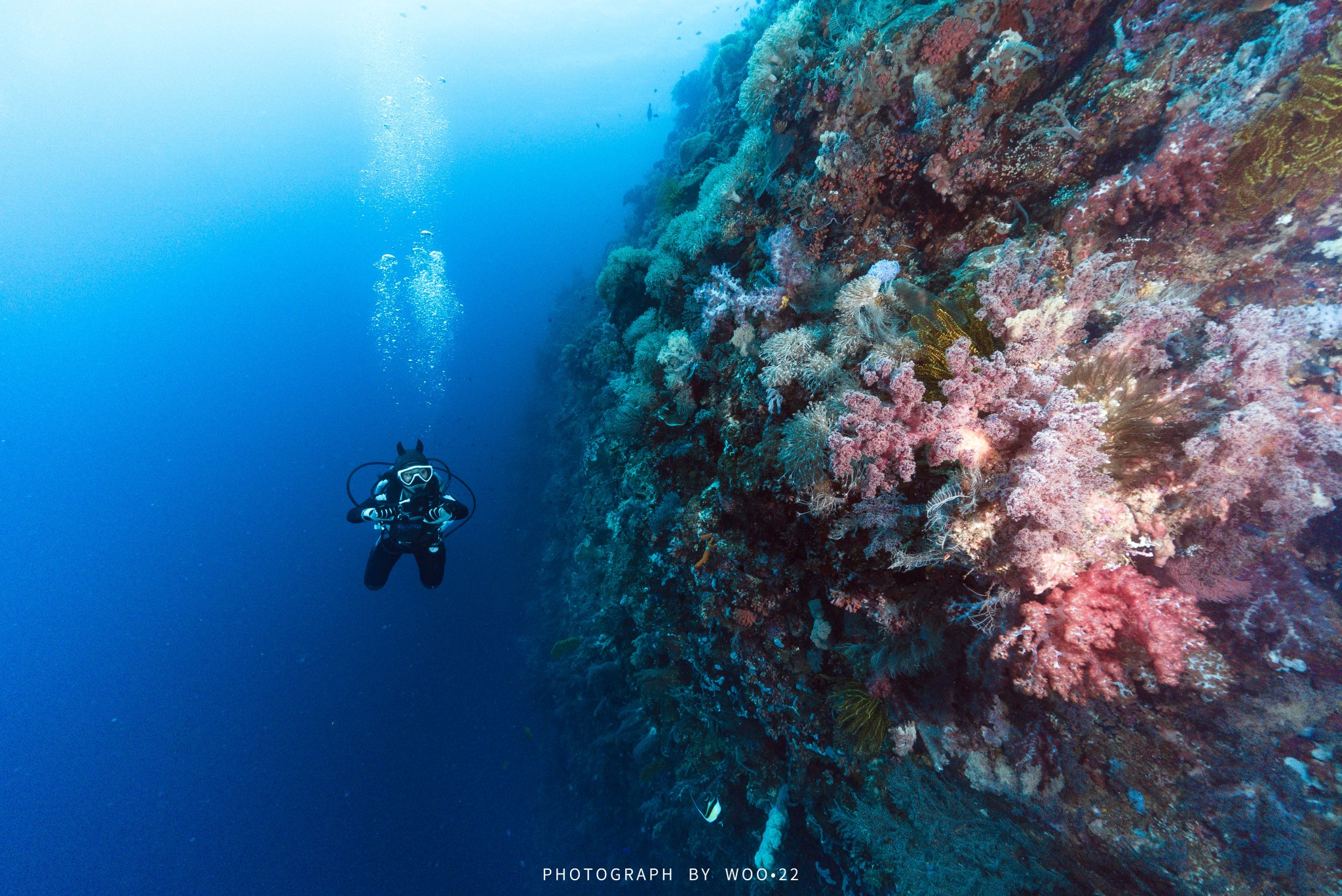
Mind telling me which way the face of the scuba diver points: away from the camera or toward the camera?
toward the camera

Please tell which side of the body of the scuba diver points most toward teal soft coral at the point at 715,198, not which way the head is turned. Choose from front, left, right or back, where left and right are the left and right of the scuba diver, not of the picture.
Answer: left

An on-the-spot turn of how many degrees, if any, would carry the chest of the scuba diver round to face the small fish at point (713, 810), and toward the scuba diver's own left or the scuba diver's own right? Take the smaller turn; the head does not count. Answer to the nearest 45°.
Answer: approximately 45° to the scuba diver's own left

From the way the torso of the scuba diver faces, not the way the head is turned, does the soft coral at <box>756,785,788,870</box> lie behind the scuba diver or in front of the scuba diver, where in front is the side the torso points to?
in front

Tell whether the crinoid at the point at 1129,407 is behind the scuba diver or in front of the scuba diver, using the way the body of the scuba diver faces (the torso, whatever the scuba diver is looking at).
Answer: in front

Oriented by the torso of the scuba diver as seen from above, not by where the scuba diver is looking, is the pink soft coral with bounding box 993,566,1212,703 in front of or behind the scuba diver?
in front

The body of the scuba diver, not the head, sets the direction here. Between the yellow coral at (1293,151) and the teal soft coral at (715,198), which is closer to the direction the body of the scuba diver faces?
the yellow coral

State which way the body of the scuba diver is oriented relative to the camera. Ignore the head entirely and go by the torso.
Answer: toward the camera
